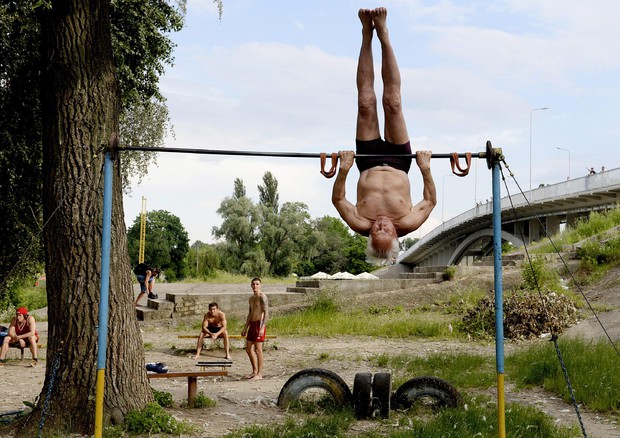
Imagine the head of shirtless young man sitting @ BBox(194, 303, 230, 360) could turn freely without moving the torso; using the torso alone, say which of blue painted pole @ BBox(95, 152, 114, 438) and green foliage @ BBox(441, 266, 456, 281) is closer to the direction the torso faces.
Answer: the blue painted pole

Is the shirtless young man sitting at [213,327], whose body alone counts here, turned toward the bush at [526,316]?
no

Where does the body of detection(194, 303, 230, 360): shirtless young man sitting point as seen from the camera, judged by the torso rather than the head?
toward the camera

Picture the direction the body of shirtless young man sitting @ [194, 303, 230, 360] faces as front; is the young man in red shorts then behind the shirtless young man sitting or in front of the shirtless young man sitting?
in front

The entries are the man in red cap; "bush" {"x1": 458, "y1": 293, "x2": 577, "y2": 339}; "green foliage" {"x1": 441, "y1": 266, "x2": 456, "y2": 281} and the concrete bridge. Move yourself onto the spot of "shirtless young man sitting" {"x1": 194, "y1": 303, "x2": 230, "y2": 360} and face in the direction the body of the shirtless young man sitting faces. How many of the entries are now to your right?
1

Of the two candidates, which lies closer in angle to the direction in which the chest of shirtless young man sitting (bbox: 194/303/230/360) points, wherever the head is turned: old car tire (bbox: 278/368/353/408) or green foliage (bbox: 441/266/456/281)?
the old car tire

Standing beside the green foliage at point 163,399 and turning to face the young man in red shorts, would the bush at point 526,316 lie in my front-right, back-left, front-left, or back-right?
front-right

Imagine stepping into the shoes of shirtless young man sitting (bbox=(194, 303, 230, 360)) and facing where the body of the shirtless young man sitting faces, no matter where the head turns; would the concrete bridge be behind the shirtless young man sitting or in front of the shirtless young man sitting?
behind

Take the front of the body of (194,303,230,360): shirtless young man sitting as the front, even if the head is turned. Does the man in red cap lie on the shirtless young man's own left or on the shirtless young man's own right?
on the shirtless young man's own right

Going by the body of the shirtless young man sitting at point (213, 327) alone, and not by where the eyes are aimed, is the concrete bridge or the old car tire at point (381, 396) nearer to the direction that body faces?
the old car tire

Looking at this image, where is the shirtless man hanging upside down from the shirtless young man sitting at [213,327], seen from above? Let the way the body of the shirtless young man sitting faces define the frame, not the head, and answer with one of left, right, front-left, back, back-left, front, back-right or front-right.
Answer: front

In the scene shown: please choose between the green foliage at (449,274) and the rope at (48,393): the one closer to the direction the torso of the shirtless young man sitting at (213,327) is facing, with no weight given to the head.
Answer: the rope

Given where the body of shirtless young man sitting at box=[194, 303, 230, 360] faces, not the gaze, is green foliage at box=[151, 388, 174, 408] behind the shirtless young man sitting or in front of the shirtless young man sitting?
in front

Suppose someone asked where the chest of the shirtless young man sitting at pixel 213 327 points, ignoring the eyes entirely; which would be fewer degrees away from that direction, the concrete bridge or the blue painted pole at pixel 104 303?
the blue painted pole

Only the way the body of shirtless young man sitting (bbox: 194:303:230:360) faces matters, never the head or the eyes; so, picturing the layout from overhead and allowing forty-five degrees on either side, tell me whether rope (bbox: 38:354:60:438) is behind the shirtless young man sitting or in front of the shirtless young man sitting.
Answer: in front

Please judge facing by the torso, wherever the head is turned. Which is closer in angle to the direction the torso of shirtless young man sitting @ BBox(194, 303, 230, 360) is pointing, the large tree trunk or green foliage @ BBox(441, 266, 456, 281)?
the large tree trunk
